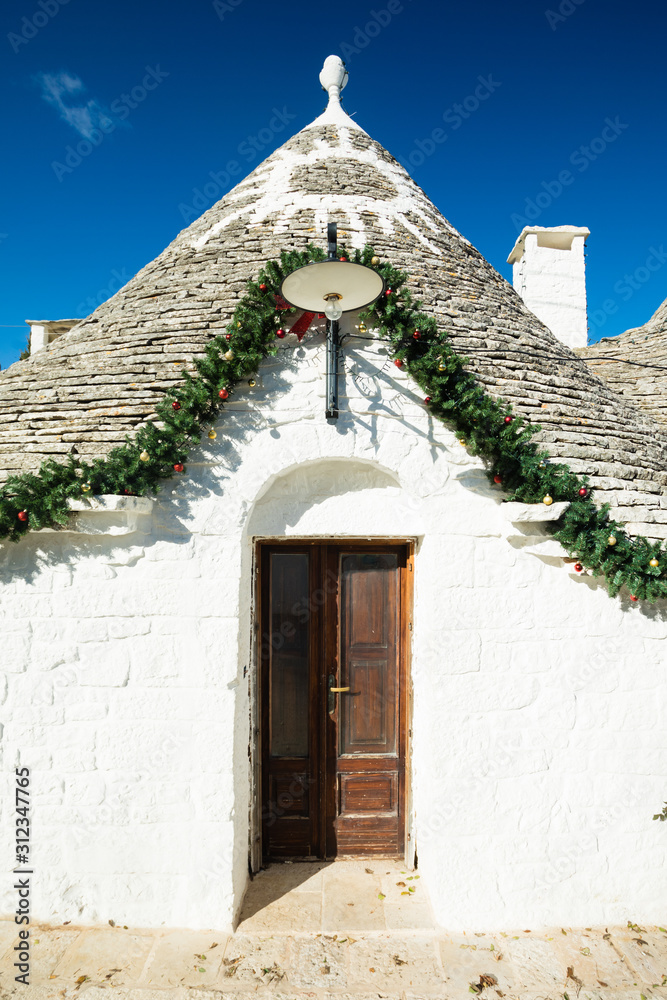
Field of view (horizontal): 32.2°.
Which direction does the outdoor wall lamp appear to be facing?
toward the camera

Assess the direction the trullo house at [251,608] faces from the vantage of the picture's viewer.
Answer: facing the viewer
